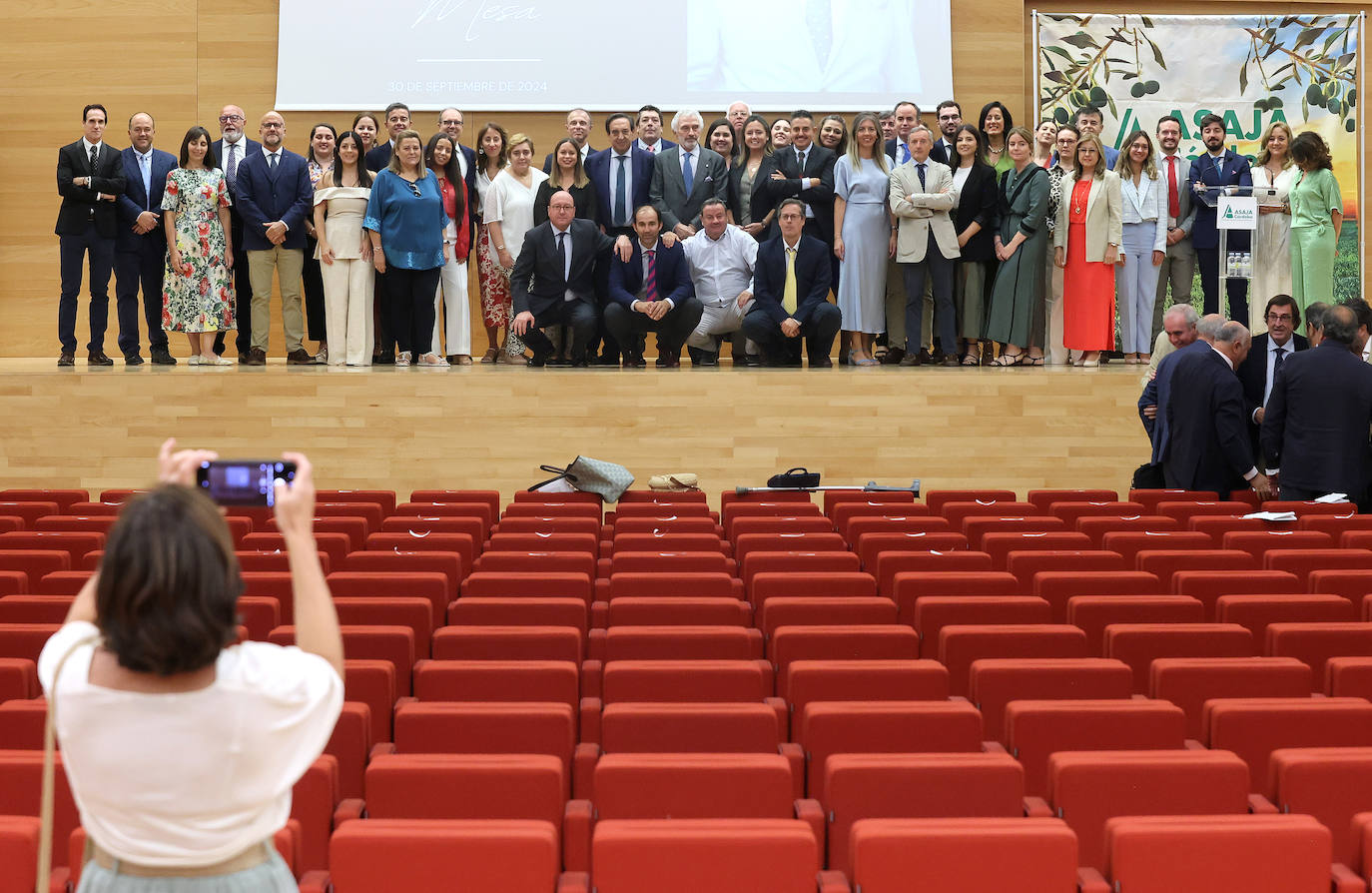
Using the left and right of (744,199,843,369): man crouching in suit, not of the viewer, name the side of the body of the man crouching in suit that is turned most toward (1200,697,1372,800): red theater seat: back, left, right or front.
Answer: front

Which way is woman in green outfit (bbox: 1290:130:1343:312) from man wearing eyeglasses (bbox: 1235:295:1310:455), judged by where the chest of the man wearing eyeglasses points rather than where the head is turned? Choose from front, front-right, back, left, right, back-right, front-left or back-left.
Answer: back

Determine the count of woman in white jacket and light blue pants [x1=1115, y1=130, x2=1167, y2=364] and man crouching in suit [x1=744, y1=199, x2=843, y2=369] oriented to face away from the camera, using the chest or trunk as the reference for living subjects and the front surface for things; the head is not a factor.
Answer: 0

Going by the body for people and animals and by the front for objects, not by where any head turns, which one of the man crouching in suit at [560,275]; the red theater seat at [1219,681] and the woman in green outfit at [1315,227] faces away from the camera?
the red theater seat

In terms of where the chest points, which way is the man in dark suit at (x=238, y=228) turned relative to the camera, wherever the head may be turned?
toward the camera

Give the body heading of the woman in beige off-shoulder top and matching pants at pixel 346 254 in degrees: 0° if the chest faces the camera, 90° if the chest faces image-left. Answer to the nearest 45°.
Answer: approximately 0°

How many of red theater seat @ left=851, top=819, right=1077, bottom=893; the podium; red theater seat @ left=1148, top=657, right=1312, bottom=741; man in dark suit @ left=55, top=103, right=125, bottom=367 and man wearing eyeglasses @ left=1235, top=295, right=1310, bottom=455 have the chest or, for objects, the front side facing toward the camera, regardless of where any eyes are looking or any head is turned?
3

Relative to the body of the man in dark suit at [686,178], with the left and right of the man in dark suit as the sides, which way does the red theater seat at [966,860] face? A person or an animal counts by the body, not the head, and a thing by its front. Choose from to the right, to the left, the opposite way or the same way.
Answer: the opposite way

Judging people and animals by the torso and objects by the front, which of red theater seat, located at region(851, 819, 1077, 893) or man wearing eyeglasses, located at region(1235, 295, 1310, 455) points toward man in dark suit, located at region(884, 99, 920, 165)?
the red theater seat

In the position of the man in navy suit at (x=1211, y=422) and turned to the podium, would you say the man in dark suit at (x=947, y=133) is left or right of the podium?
left

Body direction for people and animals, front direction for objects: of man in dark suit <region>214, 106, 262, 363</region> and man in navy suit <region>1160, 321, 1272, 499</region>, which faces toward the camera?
the man in dark suit

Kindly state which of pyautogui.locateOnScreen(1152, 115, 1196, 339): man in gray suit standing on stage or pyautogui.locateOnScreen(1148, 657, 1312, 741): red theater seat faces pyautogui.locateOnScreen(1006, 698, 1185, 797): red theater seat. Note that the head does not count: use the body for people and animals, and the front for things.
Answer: the man in gray suit standing on stage

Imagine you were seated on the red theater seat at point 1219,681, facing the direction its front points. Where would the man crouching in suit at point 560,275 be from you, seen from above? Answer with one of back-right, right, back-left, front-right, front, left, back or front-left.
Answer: front-left

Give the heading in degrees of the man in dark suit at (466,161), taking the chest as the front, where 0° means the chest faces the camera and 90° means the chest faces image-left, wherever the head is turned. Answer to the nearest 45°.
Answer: approximately 0°

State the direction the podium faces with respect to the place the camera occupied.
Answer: facing the viewer

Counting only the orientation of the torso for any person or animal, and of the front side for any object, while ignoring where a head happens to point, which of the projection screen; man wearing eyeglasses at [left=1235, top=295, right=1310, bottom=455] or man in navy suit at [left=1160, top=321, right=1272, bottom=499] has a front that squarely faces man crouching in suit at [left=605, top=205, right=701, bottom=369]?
the projection screen

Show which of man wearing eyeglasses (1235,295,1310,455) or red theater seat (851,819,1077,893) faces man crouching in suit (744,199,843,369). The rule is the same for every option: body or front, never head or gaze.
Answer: the red theater seat
